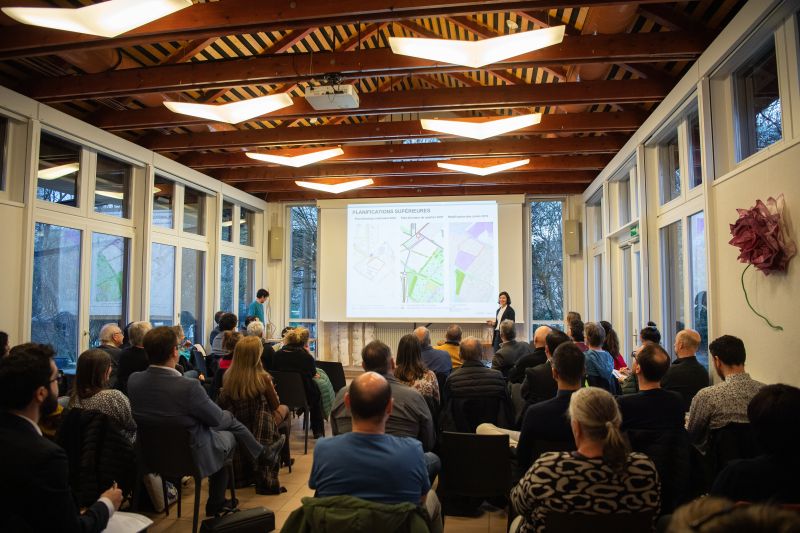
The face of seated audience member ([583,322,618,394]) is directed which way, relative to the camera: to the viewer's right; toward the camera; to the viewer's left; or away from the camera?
away from the camera

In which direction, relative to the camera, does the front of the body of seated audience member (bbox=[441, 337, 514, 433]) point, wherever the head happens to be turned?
away from the camera

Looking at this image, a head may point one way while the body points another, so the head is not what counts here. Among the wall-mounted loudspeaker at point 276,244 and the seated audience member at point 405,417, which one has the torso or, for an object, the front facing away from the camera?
the seated audience member

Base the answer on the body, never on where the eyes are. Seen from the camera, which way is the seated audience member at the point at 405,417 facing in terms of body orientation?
away from the camera

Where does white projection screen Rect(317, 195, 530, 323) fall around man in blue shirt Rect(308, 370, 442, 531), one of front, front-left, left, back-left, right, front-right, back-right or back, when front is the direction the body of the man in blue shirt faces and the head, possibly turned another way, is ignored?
front

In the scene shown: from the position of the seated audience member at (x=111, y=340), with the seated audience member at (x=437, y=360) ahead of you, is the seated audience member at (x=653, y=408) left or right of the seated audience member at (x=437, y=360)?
right

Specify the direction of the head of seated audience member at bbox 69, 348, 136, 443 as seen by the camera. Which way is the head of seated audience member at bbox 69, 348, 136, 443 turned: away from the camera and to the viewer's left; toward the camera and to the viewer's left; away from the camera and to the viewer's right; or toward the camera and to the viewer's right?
away from the camera and to the viewer's right

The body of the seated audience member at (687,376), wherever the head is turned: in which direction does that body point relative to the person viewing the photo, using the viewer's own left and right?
facing away from the viewer and to the left of the viewer

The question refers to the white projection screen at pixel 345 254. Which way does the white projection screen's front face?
toward the camera

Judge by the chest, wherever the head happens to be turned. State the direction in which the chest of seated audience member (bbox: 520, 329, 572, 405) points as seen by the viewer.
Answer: away from the camera

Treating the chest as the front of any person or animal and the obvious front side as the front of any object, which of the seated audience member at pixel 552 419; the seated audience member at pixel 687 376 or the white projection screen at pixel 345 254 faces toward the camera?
the white projection screen

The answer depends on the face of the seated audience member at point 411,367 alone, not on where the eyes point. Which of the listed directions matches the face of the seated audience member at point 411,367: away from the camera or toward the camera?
away from the camera

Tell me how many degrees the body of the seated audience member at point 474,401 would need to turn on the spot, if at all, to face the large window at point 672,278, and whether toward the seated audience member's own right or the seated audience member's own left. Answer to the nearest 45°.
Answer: approximately 45° to the seated audience member's own right

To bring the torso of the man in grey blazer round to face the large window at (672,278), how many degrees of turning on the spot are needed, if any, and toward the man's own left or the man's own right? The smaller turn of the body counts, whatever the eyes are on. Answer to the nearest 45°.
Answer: approximately 45° to the man's own right

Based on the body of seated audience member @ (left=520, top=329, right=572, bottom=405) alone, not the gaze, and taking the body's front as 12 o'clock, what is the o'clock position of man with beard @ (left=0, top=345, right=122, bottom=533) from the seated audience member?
The man with beard is roughly at 7 o'clock from the seated audience member.

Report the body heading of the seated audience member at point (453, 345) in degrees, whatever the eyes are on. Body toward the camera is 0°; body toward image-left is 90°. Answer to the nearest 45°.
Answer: approximately 180°

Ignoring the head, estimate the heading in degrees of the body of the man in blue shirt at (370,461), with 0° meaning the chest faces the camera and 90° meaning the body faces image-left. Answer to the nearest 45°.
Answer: approximately 180°

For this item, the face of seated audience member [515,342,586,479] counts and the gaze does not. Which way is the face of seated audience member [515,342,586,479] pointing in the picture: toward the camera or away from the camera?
away from the camera

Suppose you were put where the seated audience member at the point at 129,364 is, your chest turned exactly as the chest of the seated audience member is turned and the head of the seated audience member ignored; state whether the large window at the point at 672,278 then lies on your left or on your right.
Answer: on your right
